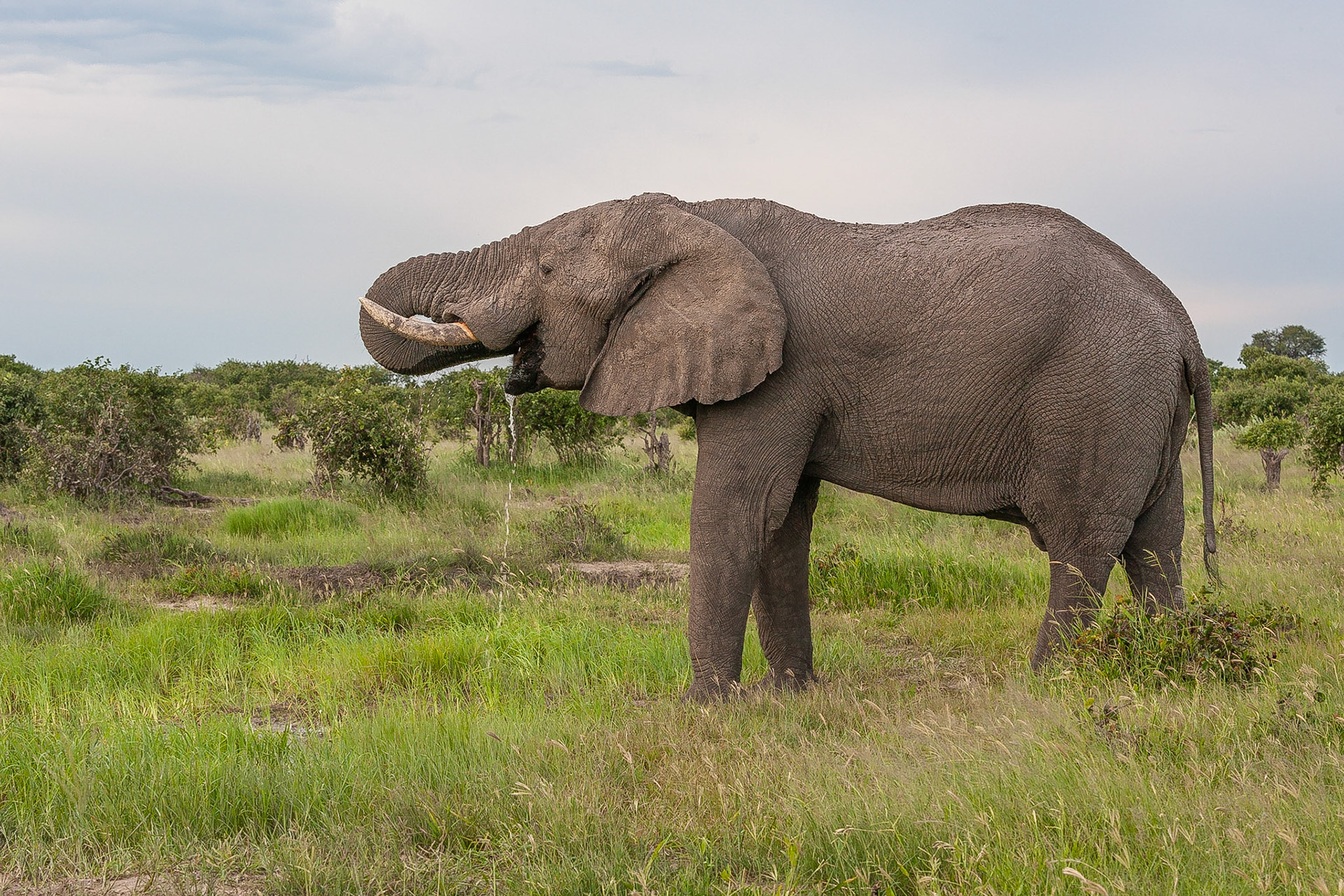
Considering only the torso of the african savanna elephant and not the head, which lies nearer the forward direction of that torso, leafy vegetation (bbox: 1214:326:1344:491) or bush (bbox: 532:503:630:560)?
the bush

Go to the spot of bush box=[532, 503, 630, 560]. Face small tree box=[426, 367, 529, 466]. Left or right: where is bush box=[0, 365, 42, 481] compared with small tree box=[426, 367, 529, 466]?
left

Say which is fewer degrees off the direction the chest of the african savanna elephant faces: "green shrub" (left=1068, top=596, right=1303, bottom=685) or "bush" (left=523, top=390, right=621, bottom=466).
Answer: the bush

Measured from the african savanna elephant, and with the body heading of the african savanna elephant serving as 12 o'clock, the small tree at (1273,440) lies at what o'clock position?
The small tree is roughly at 4 o'clock from the african savanna elephant.

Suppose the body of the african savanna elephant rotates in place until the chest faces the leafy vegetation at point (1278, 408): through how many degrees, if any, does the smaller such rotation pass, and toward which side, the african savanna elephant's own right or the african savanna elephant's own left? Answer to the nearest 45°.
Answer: approximately 135° to the african savanna elephant's own right

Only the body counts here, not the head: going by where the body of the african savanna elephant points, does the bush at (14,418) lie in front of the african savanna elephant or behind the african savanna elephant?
in front

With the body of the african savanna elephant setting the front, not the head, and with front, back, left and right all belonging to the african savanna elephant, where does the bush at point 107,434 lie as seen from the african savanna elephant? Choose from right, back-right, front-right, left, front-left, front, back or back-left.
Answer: front-right

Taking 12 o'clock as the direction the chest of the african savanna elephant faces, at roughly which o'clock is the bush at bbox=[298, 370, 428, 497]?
The bush is roughly at 2 o'clock from the african savanna elephant.

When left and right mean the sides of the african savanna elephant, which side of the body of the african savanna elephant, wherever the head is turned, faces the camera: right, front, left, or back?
left

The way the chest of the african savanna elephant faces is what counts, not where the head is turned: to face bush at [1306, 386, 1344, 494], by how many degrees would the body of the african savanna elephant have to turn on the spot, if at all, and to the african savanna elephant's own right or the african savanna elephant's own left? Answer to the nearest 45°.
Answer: approximately 135° to the african savanna elephant's own right

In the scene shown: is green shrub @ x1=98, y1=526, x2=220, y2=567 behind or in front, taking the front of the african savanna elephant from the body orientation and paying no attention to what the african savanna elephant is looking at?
in front

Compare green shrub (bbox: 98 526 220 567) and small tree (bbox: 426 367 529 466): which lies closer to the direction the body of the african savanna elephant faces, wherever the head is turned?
the green shrub

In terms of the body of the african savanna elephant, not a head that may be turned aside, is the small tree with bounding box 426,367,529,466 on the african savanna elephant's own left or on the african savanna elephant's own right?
on the african savanna elephant's own right
